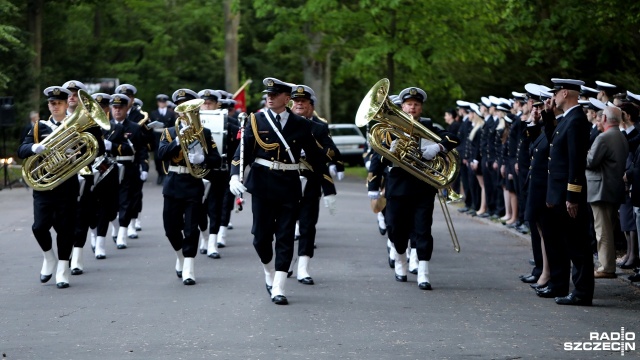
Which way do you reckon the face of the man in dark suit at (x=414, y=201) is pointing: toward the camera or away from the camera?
toward the camera

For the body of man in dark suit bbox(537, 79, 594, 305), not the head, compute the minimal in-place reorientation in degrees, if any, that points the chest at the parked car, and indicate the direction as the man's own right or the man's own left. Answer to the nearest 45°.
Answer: approximately 90° to the man's own right

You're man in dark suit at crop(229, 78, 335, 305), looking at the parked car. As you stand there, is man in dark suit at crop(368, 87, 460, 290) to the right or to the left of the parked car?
right

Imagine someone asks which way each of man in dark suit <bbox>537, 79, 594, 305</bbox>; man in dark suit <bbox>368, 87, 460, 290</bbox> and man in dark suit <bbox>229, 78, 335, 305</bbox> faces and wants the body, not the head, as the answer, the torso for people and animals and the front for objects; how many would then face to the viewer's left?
1

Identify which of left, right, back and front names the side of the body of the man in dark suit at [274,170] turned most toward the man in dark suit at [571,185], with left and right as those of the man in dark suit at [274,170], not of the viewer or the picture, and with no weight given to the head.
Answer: left

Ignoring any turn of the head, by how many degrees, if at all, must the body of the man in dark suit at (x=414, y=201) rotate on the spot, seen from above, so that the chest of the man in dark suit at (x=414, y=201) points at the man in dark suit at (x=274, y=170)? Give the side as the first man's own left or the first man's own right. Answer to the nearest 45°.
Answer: approximately 45° to the first man's own right

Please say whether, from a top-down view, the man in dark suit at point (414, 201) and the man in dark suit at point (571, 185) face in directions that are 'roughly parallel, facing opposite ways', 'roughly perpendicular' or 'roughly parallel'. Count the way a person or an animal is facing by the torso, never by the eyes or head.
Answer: roughly perpendicular

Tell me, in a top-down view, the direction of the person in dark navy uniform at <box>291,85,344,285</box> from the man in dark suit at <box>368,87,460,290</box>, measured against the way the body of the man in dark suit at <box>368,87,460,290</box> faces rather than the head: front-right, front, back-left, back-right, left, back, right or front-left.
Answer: right

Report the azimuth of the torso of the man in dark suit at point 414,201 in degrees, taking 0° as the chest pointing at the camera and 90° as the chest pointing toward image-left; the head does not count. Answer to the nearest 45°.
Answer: approximately 0°

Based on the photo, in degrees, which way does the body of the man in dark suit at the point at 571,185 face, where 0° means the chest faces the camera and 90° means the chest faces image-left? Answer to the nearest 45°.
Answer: approximately 90°

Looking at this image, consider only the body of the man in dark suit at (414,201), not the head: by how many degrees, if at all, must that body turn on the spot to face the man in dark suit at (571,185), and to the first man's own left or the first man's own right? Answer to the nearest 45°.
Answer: approximately 45° to the first man's own left

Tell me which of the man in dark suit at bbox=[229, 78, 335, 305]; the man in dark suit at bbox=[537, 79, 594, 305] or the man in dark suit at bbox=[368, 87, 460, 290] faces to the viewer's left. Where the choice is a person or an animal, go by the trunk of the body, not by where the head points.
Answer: the man in dark suit at bbox=[537, 79, 594, 305]

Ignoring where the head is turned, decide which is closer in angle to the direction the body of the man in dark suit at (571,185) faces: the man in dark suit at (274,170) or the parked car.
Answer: the man in dark suit

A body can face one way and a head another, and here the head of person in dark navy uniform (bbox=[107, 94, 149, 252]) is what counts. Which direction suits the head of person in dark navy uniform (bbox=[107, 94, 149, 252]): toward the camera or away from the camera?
toward the camera

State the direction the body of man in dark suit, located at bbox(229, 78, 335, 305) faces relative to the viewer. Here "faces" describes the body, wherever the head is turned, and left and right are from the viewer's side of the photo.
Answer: facing the viewer
